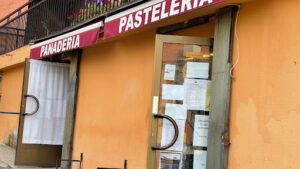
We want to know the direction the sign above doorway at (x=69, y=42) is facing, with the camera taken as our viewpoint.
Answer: facing the viewer and to the left of the viewer

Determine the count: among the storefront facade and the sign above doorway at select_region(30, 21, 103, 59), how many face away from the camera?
0

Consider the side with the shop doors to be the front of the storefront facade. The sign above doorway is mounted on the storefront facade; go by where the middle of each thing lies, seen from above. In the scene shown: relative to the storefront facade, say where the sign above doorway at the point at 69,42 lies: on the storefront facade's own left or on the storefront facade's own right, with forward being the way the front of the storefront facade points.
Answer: on the storefront facade's own right

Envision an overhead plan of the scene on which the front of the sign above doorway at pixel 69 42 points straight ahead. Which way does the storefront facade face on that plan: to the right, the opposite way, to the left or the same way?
the same way

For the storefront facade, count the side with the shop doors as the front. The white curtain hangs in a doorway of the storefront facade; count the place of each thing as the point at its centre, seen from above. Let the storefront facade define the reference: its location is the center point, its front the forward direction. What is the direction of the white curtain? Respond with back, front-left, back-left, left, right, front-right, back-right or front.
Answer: right
